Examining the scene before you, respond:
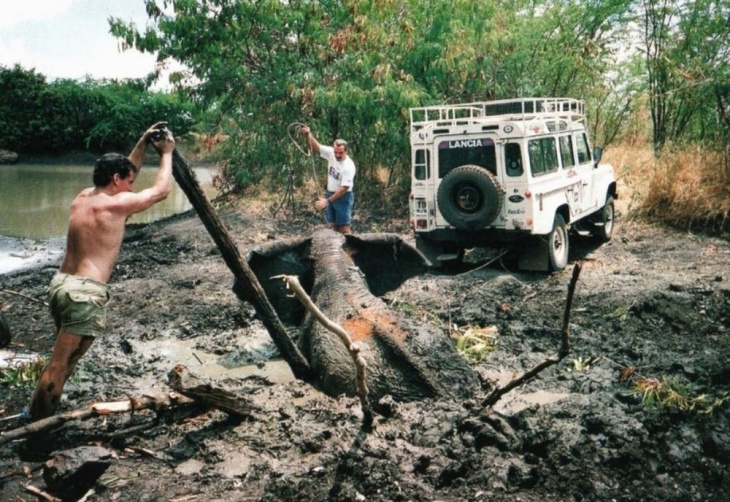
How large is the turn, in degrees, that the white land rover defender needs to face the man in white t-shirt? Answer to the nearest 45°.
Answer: approximately 135° to its left

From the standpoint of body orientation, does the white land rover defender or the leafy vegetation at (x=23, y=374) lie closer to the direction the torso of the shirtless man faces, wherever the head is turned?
the white land rover defender

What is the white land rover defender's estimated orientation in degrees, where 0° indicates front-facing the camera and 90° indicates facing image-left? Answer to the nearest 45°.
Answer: approximately 225°

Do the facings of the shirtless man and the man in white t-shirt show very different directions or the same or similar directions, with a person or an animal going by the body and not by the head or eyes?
very different directions

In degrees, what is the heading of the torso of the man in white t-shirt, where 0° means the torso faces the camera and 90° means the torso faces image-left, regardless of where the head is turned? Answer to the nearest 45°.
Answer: approximately 45°

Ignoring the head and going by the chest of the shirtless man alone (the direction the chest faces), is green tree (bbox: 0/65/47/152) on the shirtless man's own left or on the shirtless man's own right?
on the shirtless man's own left

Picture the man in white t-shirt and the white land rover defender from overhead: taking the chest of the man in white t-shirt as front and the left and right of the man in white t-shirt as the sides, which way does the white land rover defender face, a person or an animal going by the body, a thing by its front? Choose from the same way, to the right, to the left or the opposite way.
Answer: the opposite way

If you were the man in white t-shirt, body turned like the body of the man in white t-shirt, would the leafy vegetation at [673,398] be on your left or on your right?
on your left

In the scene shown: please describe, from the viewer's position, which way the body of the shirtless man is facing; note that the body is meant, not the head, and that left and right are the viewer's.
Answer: facing away from the viewer and to the right of the viewer
